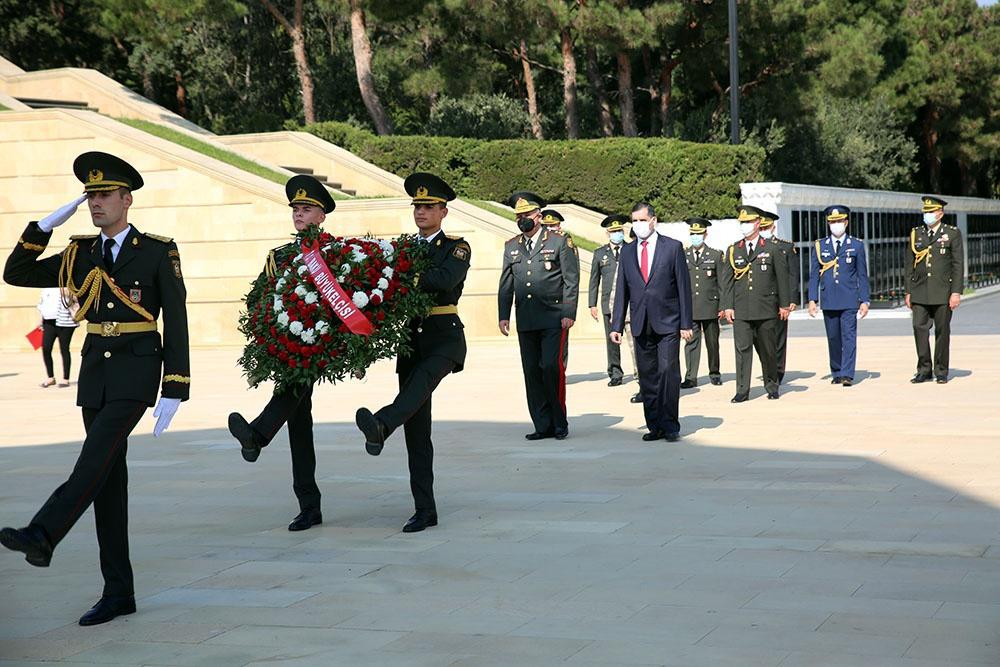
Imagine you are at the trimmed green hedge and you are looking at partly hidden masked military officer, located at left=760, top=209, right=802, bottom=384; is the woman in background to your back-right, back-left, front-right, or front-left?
front-right

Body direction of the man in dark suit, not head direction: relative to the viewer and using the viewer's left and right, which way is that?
facing the viewer and to the left of the viewer

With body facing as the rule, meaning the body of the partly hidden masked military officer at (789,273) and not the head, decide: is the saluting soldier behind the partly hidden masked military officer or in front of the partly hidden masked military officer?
in front

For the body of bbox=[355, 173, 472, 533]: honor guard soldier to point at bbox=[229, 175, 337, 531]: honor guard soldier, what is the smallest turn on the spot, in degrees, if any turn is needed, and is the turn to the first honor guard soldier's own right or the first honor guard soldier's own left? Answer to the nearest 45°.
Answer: approximately 45° to the first honor guard soldier's own right

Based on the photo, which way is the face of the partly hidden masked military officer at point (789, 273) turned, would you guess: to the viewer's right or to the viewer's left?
to the viewer's left

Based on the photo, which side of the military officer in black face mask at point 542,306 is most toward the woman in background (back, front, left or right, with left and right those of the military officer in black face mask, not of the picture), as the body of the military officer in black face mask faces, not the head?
right

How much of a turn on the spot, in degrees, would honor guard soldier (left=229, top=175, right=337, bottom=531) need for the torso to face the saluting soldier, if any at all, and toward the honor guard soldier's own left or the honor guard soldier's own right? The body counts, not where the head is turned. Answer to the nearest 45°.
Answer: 0° — they already face them

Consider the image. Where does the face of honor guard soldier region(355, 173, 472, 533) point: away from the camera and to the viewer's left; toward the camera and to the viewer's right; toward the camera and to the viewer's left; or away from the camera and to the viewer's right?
toward the camera and to the viewer's left

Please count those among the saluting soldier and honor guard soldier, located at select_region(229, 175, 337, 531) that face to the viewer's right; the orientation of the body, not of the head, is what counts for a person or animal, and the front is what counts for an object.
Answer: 0

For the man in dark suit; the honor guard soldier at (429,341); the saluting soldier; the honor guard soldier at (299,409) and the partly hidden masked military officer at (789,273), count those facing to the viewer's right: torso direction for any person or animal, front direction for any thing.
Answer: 0

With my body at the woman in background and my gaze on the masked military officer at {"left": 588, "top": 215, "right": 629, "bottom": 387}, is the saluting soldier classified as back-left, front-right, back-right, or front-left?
front-right

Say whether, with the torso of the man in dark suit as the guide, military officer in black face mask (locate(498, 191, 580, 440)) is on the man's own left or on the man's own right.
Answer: on the man's own right
